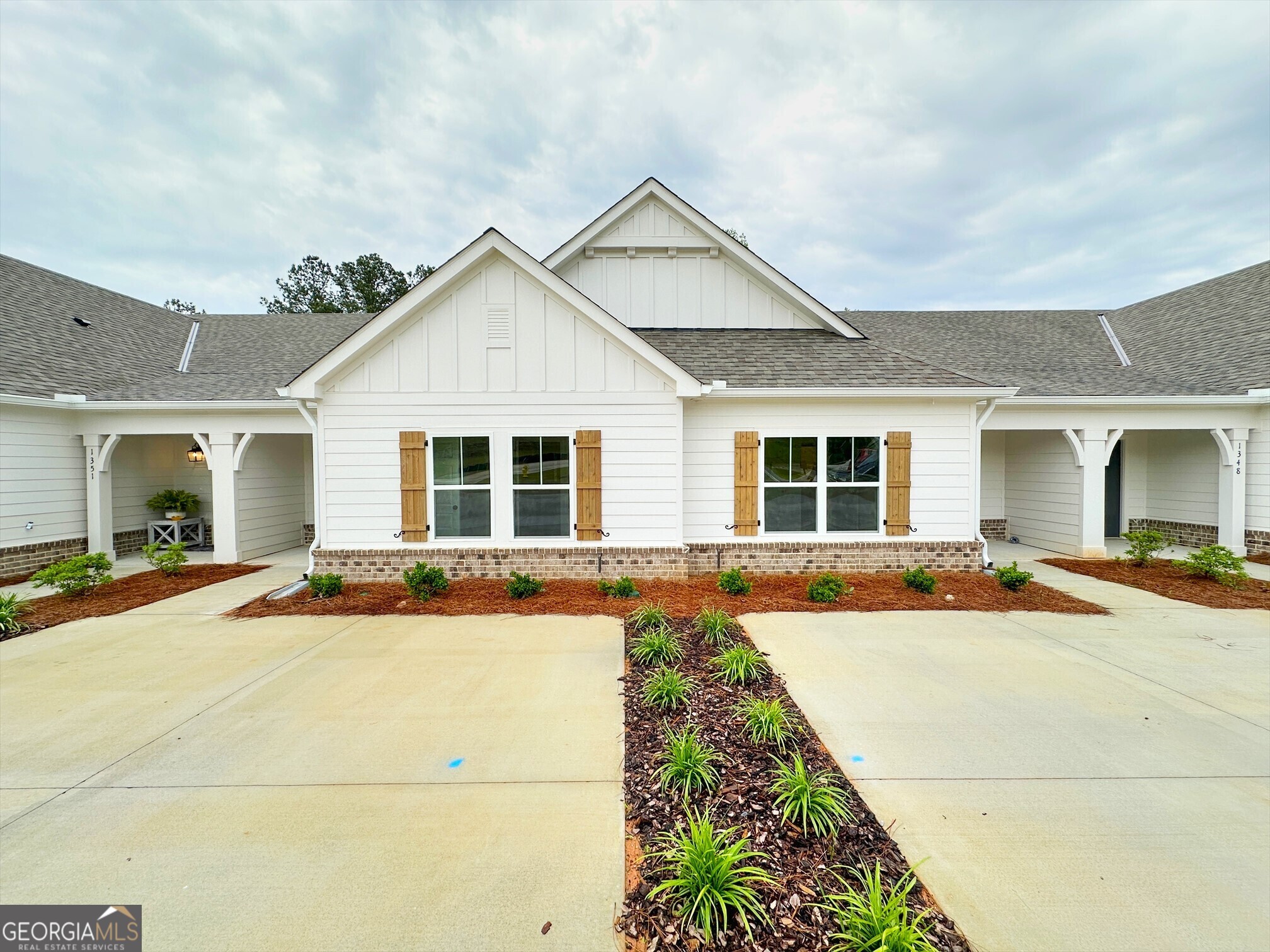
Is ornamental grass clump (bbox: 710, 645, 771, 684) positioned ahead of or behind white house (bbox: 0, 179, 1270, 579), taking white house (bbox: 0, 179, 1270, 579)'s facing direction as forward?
ahead

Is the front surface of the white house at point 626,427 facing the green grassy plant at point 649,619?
yes

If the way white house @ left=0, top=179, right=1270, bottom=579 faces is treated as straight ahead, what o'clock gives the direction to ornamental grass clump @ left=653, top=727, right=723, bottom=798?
The ornamental grass clump is roughly at 12 o'clock from the white house.

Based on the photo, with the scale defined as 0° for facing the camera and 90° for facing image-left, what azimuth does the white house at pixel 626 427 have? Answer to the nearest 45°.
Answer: approximately 0°

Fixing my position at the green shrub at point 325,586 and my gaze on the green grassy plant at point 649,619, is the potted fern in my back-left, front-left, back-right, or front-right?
back-left

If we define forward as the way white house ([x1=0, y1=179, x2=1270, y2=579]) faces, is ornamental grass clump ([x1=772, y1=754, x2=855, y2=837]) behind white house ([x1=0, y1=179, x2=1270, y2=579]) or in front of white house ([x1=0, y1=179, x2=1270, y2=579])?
in front

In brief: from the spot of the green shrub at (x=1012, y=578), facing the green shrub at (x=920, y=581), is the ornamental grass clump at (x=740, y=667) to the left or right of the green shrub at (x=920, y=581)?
left

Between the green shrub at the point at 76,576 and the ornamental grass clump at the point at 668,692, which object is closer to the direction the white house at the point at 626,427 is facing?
the ornamental grass clump

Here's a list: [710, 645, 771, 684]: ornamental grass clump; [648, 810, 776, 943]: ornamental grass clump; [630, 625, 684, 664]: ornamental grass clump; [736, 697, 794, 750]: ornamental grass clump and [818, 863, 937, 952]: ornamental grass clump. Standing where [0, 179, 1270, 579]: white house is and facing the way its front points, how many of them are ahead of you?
5

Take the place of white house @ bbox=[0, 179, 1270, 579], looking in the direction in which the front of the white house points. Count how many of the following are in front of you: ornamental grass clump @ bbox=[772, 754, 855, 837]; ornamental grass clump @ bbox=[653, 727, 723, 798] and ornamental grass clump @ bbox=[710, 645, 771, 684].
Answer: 3

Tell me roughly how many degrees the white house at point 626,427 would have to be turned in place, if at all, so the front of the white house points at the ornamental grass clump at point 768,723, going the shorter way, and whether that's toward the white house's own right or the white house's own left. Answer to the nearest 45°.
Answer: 0° — it already faces it

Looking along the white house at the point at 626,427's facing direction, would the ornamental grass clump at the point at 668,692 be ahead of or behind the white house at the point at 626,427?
ahead
